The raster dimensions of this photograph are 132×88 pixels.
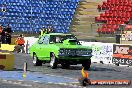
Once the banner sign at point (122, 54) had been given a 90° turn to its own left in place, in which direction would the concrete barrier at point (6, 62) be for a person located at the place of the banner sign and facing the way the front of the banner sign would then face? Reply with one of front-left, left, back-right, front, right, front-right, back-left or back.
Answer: back-right

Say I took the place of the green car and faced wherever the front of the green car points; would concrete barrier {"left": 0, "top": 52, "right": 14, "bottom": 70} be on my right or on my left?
on my right

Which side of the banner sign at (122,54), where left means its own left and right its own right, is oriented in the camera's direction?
front

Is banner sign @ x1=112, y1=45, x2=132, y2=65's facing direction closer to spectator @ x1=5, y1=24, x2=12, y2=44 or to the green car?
the green car
